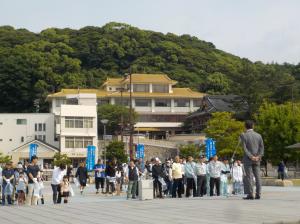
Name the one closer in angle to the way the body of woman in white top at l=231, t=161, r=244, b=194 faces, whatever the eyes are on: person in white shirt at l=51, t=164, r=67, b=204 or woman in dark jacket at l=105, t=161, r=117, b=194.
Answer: the person in white shirt

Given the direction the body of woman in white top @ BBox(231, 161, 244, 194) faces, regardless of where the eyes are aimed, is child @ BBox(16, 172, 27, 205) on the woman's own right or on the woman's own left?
on the woman's own right

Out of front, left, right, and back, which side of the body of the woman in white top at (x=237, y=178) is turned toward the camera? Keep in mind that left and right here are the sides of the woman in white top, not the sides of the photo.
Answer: front

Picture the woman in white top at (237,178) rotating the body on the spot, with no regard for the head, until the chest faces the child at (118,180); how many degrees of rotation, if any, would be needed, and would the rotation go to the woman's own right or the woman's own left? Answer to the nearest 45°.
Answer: approximately 90° to the woman's own right

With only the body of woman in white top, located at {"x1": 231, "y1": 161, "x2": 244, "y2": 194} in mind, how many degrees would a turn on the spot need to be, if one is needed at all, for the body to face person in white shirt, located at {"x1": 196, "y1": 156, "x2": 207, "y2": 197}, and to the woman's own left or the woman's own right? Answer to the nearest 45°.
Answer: approximately 45° to the woman's own right

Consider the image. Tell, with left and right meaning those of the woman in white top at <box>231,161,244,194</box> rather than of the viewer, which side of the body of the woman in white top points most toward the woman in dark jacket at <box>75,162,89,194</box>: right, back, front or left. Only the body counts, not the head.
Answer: right
